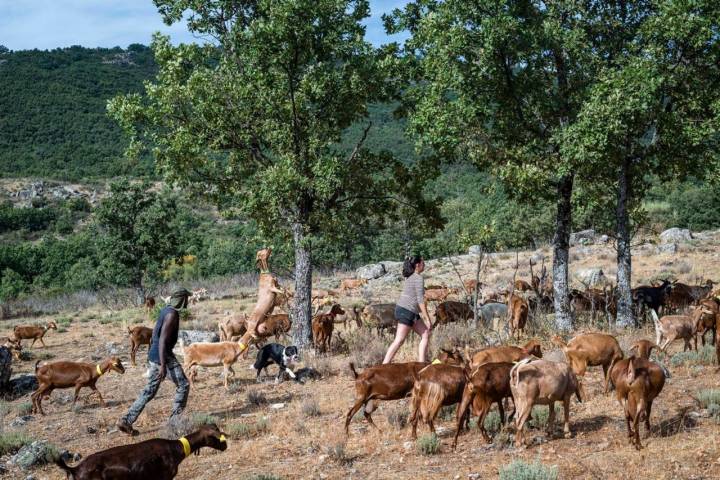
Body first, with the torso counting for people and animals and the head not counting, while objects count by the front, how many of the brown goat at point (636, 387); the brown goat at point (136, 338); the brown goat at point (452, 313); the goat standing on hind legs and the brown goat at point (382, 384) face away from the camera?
1

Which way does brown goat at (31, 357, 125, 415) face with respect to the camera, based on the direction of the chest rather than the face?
to the viewer's right

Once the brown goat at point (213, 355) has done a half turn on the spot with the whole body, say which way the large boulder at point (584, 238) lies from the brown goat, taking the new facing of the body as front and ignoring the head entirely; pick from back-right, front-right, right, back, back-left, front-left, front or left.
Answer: back-right

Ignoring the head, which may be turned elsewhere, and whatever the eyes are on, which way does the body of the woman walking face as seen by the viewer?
to the viewer's right

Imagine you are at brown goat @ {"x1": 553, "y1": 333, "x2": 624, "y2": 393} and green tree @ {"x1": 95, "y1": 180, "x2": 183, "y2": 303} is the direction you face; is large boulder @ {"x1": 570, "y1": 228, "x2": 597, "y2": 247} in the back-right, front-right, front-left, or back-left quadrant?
front-right

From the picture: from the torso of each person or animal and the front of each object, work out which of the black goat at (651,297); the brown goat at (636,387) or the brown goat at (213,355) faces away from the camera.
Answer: the brown goat at (636,387)

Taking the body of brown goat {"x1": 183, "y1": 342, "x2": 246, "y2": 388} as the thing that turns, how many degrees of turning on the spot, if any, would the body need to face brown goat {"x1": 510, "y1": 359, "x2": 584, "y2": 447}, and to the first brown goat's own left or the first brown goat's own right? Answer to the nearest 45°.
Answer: approximately 45° to the first brown goat's own right

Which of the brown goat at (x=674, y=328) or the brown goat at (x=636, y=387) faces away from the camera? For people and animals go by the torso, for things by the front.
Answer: the brown goat at (x=636, y=387)

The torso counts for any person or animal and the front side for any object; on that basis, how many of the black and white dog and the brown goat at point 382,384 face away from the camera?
0

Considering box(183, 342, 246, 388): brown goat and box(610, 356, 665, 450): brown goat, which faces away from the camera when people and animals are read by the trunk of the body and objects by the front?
box(610, 356, 665, 450): brown goat

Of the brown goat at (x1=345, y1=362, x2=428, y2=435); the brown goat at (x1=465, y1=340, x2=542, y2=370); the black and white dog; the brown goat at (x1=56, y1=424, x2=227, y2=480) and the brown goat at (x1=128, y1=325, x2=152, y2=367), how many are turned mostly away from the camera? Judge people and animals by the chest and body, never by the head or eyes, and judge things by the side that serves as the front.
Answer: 0

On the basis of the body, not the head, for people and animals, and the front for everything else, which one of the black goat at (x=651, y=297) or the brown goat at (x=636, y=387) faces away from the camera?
the brown goat

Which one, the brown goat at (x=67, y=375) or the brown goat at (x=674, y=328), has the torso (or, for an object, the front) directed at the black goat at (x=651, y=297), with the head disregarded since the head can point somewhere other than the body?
the brown goat at (x=67, y=375)

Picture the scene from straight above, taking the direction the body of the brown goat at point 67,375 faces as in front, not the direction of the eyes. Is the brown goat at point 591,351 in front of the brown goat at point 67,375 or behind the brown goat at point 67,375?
in front

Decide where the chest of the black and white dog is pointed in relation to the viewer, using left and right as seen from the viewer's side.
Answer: facing the viewer and to the right of the viewer
